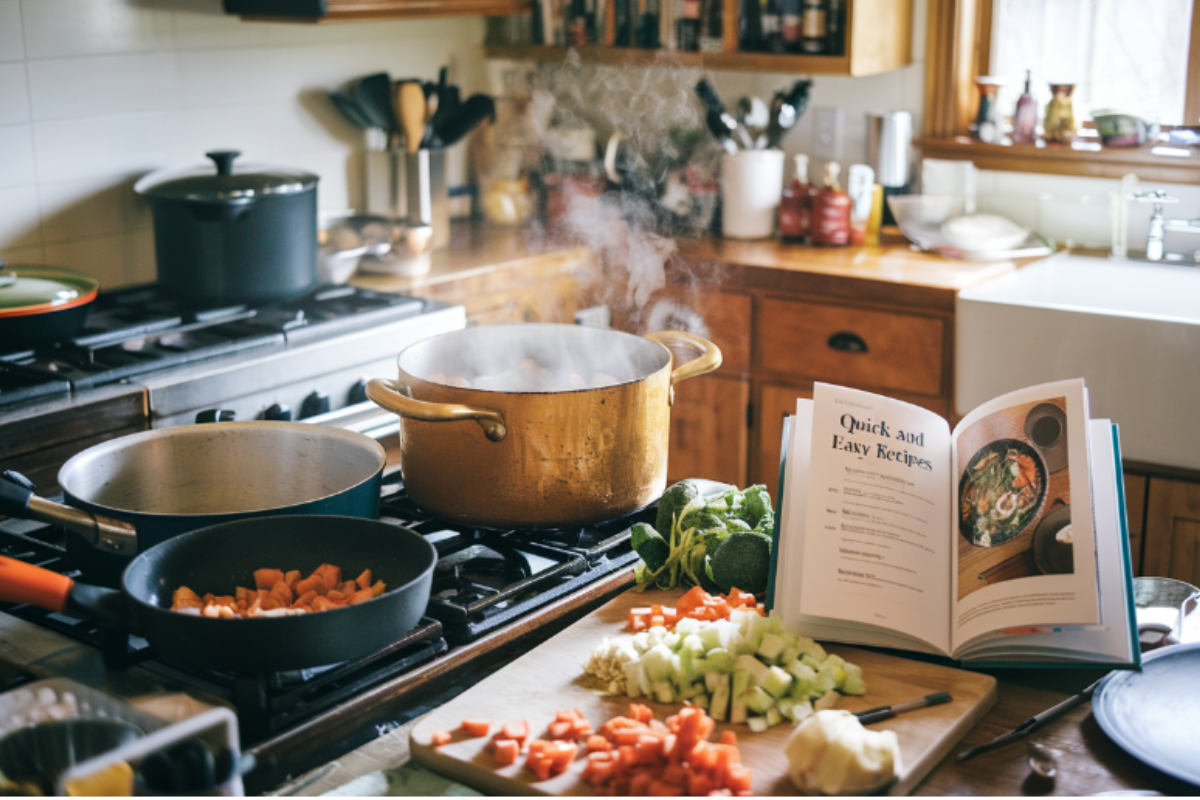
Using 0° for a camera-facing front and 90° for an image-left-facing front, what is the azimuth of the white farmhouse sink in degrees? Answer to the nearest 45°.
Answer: approximately 45°

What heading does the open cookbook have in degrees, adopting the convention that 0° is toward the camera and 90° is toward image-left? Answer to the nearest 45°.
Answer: approximately 0°

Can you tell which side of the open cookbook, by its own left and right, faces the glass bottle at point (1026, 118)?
back

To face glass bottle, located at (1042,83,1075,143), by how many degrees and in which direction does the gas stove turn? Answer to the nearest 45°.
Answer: approximately 90° to its left

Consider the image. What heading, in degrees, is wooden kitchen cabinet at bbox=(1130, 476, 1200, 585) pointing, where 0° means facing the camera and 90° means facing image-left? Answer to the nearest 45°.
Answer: approximately 45°

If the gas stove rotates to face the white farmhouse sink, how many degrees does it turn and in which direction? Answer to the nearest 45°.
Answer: approximately 90° to its left

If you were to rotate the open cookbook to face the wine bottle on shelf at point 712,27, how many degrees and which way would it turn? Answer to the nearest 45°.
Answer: approximately 180°

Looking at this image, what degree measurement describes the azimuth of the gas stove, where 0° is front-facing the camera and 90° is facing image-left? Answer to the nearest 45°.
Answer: approximately 315°
